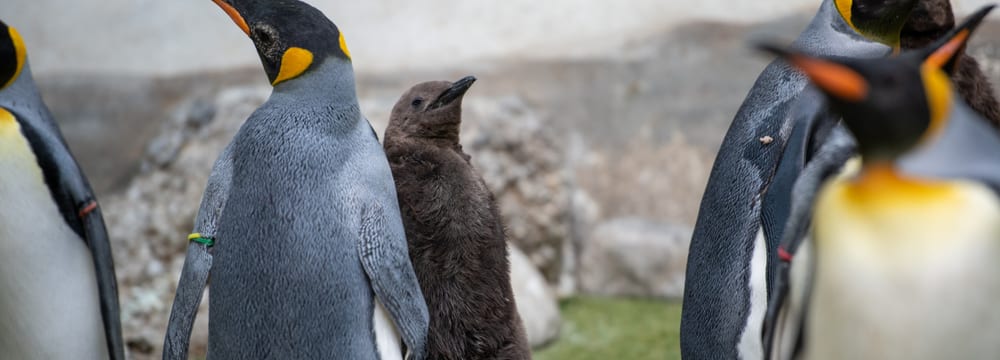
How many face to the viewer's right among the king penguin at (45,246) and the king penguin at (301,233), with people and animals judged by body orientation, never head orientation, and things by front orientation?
0

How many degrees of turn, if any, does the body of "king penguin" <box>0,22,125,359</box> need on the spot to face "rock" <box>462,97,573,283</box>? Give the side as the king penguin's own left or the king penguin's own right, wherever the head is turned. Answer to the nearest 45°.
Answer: approximately 180°

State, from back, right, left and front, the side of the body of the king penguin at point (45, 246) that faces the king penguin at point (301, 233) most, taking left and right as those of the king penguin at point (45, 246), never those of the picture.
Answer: left

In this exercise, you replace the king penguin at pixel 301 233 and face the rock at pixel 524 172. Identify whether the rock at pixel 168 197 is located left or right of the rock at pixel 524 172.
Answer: left

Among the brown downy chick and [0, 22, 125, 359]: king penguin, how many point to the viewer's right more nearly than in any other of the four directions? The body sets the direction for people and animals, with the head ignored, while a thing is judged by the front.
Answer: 1

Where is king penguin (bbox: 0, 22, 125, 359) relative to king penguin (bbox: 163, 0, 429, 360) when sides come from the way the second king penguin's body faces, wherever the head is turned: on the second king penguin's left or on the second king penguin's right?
on the second king penguin's left

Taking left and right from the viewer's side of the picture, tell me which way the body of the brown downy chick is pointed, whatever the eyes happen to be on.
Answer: facing to the right of the viewer

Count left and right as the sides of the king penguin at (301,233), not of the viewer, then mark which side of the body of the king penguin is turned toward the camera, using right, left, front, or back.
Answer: back

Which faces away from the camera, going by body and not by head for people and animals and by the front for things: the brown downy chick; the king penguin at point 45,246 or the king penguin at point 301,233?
the king penguin at point 301,233

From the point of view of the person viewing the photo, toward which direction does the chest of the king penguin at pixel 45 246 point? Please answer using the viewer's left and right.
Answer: facing the viewer and to the left of the viewer

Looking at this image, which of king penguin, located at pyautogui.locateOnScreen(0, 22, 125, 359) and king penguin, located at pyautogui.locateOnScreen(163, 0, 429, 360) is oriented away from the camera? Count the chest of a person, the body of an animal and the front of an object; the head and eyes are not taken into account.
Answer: king penguin, located at pyautogui.locateOnScreen(163, 0, 429, 360)

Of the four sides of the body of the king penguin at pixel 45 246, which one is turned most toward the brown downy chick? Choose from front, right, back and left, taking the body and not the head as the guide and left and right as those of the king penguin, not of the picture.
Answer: left

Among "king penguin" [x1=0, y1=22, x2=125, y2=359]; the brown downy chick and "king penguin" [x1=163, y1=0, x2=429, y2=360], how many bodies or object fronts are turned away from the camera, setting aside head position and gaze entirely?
1

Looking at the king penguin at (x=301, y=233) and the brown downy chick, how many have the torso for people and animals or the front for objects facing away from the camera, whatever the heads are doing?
1

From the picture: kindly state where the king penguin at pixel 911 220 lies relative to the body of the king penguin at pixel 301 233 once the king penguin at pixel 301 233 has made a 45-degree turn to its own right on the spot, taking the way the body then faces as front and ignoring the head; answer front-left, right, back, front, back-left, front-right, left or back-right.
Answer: right
